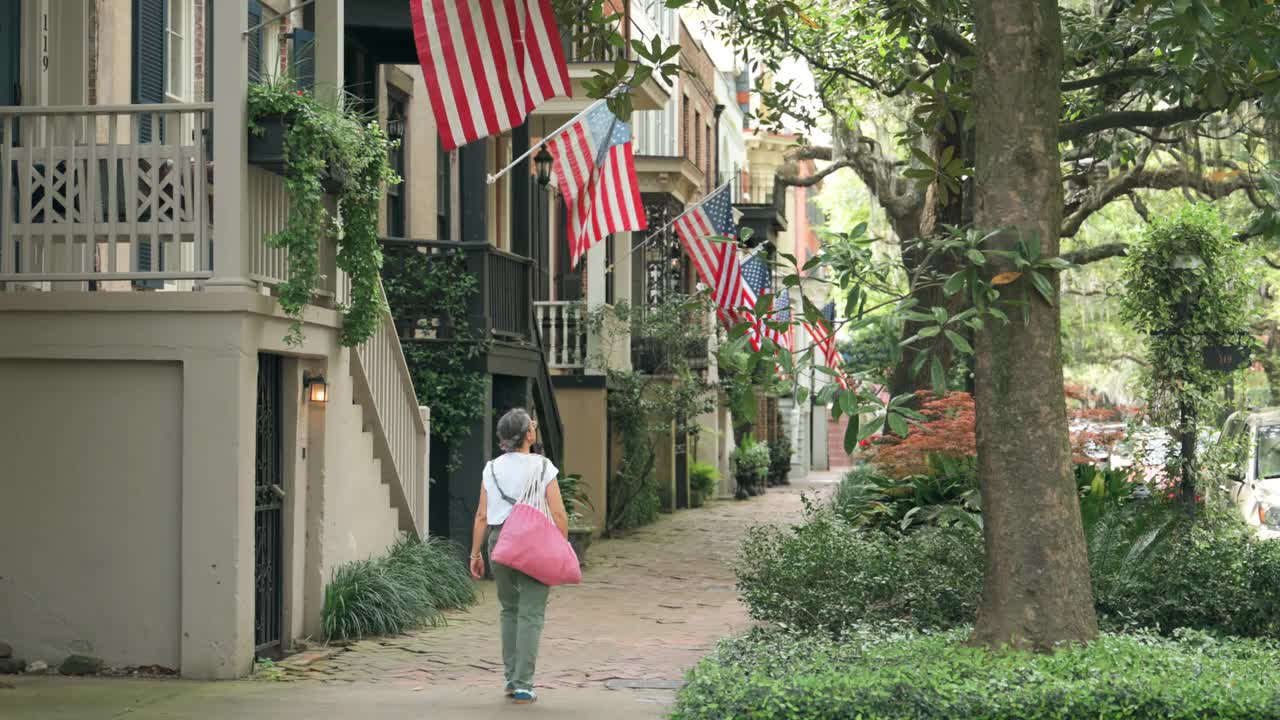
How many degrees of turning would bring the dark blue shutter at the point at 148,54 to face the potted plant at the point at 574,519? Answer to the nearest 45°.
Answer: approximately 90° to its left

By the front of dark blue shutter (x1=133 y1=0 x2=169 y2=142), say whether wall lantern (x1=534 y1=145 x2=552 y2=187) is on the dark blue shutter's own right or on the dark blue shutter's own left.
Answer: on the dark blue shutter's own left

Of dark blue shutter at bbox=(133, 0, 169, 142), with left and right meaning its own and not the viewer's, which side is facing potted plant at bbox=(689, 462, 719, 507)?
left

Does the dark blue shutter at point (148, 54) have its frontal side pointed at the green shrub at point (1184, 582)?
yes

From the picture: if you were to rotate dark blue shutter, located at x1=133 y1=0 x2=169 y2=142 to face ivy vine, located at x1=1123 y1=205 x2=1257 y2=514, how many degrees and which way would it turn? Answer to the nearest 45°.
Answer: approximately 45° to its left

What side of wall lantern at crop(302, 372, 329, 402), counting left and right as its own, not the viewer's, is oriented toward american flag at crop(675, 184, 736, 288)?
left
